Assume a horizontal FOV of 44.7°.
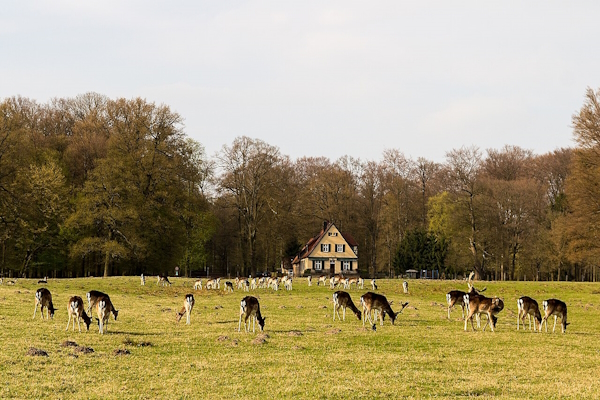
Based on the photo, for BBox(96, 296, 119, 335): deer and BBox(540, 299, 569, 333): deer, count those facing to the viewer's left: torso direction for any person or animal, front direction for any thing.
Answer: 0
